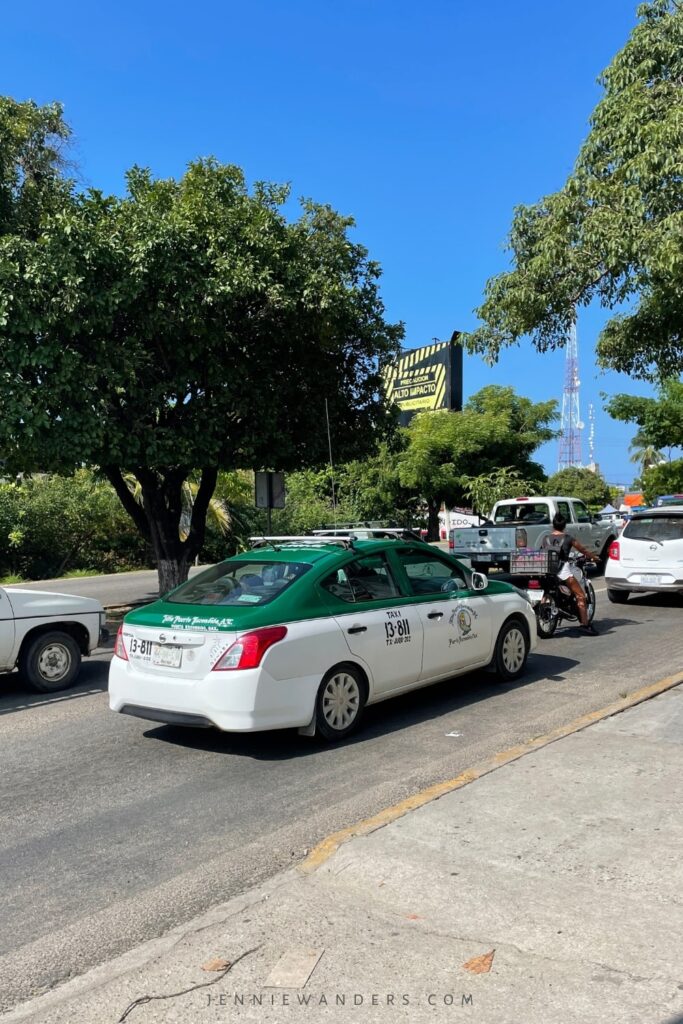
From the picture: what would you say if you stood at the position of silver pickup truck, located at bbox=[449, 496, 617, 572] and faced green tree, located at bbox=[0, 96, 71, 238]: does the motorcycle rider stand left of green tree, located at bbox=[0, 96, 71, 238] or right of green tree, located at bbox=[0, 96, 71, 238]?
left

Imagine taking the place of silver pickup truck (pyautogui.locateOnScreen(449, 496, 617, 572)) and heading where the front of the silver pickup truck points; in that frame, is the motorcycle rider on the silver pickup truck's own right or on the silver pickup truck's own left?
on the silver pickup truck's own right

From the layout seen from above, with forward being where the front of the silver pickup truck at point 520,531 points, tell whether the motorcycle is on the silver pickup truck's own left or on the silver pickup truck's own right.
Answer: on the silver pickup truck's own right

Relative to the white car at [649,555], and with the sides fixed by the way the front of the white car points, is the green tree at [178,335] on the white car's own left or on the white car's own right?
on the white car's own left

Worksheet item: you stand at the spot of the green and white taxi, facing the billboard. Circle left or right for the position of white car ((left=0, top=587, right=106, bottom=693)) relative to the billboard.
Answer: left

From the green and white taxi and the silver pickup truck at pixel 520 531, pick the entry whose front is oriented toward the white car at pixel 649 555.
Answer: the green and white taxi

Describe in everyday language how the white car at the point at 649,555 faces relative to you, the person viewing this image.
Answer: facing away from the viewer

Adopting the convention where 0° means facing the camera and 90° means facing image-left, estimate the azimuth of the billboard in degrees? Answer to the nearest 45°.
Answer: approximately 45°

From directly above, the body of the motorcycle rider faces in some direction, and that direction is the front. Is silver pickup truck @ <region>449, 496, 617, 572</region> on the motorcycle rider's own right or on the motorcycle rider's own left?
on the motorcycle rider's own left

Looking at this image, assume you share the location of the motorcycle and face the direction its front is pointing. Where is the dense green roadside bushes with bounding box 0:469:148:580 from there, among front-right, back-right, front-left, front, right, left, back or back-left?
left

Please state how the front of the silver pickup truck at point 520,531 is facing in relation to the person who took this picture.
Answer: facing away from the viewer and to the right of the viewer

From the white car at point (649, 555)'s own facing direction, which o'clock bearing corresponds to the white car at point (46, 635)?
the white car at point (46, 635) is roughly at 7 o'clock from the white car at point (649, 555).

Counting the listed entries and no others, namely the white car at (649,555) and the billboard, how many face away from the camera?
1
